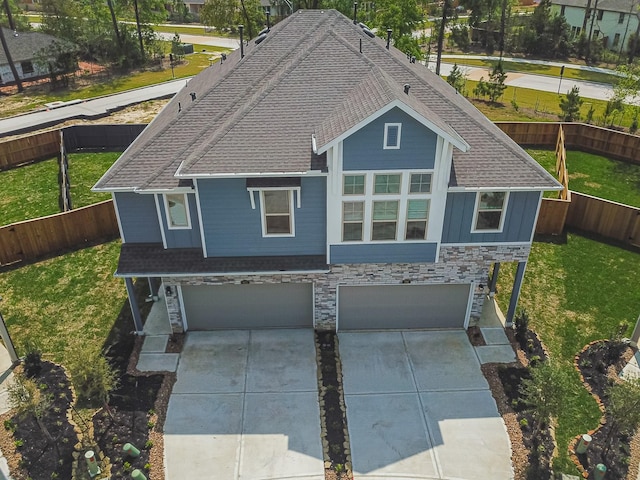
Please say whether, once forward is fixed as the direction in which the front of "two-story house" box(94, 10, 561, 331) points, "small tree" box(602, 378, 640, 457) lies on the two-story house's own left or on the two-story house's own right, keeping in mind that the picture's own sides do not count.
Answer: on the two-story house's own left

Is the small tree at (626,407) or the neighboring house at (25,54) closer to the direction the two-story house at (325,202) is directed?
the small tree

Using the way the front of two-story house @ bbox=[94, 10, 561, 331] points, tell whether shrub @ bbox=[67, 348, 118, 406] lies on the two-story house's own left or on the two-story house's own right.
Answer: on the two-story house's own right

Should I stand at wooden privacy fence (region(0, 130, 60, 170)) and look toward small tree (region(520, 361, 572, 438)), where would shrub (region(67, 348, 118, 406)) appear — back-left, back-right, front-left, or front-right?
front-right

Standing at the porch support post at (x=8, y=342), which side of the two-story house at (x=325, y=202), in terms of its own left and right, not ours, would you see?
right

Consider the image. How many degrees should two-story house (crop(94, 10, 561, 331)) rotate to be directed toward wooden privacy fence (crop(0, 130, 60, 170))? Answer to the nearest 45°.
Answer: approximately 135° to its right

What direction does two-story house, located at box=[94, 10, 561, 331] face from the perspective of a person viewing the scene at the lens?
facing the viewer

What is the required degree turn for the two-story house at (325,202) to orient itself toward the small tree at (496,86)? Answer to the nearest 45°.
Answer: approximately 135° to its left

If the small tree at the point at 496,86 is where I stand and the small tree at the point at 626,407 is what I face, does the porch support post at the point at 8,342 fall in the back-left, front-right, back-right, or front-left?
front-right

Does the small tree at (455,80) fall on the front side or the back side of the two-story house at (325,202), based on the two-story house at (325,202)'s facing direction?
on the back side

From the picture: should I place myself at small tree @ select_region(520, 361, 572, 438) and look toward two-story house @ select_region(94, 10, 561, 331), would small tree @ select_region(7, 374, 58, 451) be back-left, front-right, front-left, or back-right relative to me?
front-left

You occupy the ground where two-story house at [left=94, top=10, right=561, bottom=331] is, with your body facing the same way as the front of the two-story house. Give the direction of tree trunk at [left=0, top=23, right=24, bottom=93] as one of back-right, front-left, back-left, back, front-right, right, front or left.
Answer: back-right
